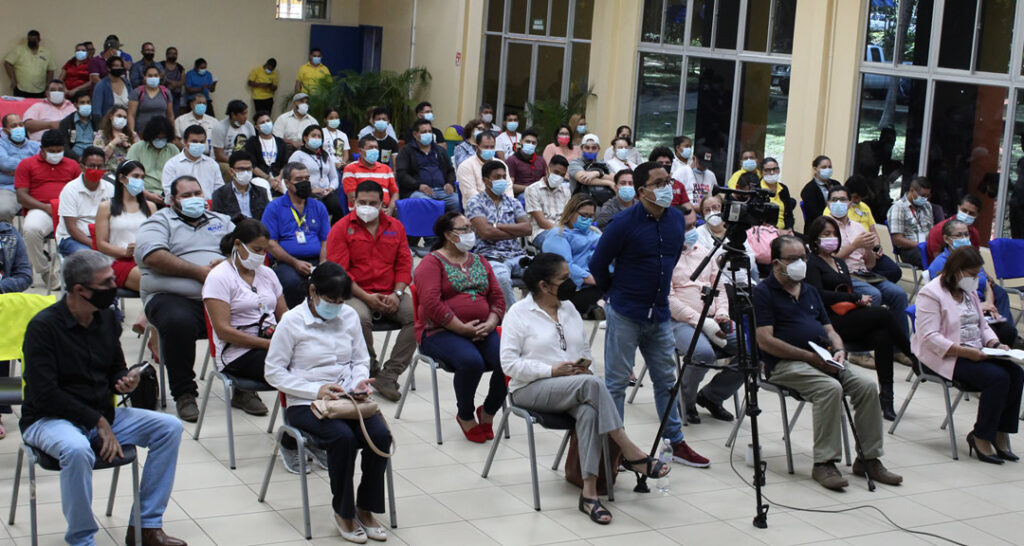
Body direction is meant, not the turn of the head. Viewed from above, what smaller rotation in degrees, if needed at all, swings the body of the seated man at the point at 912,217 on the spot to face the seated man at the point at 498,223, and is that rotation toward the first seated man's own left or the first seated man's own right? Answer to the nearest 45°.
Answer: approximately 90° to the first seated man's own right

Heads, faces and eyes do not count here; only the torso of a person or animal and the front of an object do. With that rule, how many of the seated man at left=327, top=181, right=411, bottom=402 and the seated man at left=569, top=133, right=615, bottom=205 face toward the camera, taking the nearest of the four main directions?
2

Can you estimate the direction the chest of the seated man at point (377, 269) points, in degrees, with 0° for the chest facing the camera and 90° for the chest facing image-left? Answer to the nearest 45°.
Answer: approximately 0°

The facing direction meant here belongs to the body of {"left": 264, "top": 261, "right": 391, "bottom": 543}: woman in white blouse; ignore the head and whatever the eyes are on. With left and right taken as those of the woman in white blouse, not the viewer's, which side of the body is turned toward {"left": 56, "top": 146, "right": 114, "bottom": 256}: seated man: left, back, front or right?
back

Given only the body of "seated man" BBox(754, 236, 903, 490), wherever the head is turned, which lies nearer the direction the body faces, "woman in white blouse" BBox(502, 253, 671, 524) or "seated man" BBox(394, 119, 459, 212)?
the woman in white blouse

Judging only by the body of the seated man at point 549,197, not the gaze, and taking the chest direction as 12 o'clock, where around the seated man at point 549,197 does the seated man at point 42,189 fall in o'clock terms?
the seated man at point 42,189 is roughly at 4 o'clock from the seated man at point 549,197.

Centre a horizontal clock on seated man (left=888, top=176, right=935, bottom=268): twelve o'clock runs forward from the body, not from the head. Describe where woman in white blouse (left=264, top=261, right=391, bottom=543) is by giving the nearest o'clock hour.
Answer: The woman in white blouse is roughly at 2 o'clock from the seated man.
